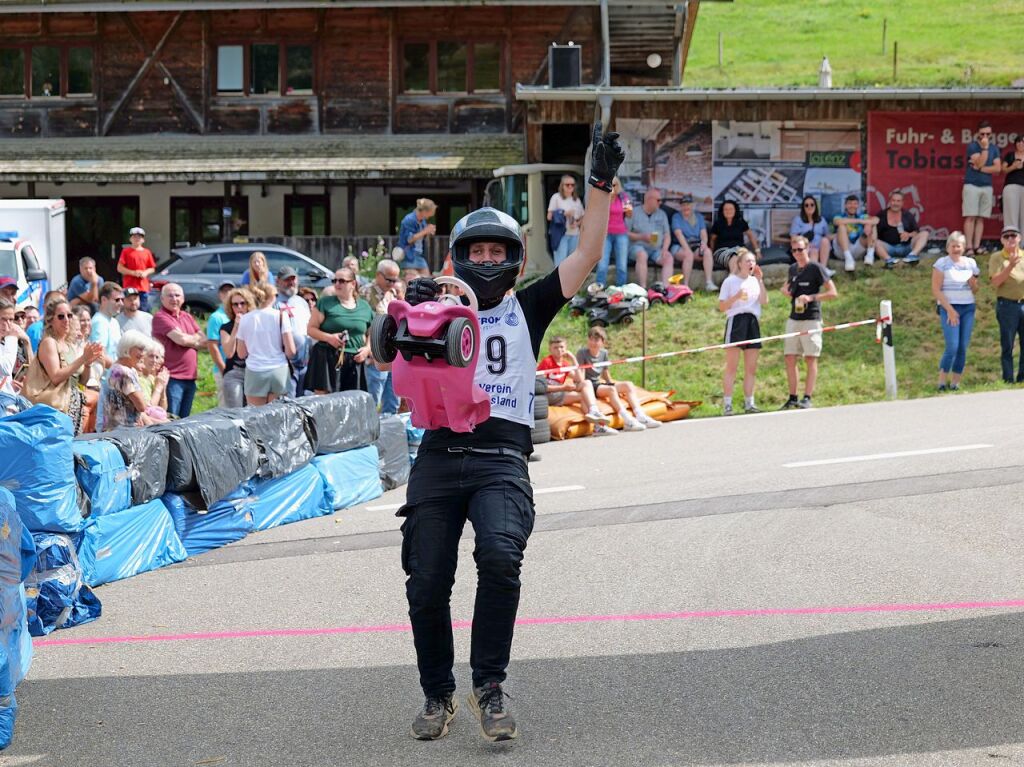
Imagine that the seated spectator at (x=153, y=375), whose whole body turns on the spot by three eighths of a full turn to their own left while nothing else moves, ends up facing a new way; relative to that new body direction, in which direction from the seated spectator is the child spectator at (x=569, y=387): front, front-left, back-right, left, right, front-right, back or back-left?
front-right

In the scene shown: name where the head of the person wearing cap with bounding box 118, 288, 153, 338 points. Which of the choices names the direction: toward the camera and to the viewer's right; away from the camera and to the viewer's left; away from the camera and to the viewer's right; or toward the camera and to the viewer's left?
toward the camera and to the viewer's right

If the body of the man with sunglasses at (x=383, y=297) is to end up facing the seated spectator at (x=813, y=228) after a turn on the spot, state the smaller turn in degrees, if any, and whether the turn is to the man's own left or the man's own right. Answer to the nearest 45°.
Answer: approximately 90° to the man's own left

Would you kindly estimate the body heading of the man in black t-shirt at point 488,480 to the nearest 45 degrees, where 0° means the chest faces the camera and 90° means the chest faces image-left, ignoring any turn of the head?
approximately 0°

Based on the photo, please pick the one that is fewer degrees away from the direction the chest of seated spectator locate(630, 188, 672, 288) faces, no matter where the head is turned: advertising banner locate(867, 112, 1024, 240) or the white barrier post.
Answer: the white barrier post

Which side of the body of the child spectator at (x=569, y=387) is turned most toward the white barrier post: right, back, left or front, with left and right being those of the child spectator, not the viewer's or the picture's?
left

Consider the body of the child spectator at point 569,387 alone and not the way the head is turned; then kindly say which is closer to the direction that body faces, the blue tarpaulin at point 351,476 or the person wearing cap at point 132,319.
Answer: the blue tarpaulin

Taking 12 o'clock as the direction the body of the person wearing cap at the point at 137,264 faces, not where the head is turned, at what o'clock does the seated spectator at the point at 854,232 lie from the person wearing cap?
The seated spectator is roughly at 9 o'clock from the person wearing cap.

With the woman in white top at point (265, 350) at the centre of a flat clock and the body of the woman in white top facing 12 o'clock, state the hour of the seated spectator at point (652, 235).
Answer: The seated spectator is roughly at 1 o'clock from the woman in white top.

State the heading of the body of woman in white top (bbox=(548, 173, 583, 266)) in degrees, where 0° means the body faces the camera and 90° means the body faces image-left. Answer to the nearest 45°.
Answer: approximately 0°

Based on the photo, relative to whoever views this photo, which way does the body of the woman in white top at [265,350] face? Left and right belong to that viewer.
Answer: facing away from the viewer
